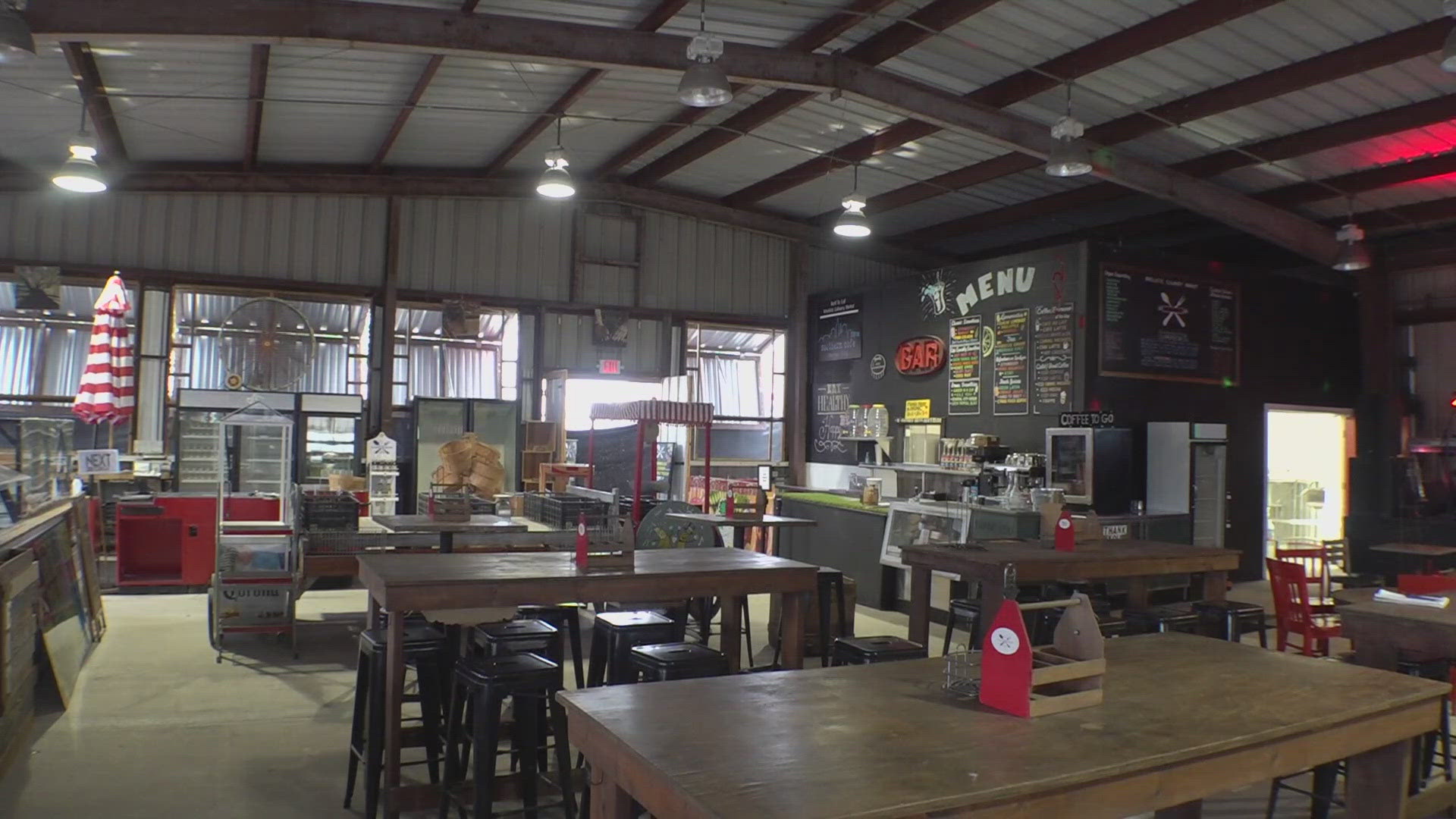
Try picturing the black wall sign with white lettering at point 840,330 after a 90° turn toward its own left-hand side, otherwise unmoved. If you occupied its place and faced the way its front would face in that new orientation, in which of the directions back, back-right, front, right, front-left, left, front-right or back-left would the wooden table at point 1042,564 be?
front-right

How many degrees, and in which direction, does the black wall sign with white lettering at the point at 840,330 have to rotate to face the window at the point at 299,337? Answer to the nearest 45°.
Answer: approximately 45° to its right

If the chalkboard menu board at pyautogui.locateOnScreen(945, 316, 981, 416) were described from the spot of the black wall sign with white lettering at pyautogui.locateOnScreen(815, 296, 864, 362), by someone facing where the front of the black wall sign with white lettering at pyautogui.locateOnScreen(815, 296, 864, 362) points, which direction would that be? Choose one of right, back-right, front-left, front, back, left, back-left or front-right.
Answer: left

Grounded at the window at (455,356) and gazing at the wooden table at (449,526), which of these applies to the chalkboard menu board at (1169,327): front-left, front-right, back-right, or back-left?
front-left

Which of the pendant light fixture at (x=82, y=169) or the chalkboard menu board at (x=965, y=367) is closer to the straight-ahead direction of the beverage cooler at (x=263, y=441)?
the pendant light fixture

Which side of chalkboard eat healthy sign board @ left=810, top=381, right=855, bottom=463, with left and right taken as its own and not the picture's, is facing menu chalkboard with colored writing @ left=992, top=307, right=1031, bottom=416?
left

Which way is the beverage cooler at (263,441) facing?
toward the camera

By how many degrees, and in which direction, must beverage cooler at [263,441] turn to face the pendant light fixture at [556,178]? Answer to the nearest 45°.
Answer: approximately 45° to its left

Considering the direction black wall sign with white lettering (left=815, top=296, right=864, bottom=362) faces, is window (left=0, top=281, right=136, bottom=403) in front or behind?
in front

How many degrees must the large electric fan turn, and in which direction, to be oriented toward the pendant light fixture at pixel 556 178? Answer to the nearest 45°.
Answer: approximately 45° to its left

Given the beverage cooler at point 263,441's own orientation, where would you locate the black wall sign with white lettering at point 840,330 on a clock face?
The black wall sign with white lettering is roughly at 9 o'clock from the beverage cooler.

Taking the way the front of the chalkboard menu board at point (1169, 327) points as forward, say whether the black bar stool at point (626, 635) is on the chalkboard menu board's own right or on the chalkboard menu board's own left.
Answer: on the chalkboard menu board's own right

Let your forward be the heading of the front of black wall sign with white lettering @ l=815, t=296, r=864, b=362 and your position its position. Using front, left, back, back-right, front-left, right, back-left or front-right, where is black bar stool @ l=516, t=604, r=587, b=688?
front-left

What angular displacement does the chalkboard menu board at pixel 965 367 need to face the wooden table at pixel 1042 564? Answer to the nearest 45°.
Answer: approximately 45° to its left
